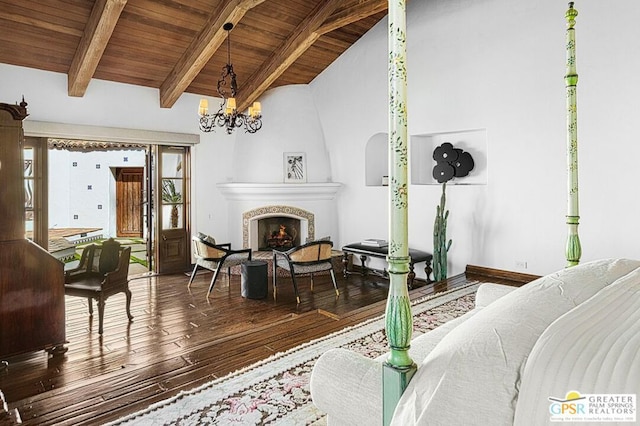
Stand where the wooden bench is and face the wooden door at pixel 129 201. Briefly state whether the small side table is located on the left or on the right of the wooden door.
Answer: left

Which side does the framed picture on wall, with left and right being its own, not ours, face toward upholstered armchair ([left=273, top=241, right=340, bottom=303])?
front

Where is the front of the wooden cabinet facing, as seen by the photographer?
facing to the right of the viewer

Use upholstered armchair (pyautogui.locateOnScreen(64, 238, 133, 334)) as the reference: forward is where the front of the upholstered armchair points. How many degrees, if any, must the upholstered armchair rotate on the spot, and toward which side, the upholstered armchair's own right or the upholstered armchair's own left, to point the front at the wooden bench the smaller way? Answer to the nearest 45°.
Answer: approximately 135° to the upholstered armchair's own left

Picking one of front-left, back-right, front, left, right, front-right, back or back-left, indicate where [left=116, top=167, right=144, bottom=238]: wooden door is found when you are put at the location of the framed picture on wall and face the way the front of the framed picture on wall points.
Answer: back-right

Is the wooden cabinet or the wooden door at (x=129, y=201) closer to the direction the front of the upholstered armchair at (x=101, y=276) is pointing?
the wooden cabinet

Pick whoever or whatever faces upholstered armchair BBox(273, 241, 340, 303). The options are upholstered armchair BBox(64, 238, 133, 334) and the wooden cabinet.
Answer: the wooden cabinet

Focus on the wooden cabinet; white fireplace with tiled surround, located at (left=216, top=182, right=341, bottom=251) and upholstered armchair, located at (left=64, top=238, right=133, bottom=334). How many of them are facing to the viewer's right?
1

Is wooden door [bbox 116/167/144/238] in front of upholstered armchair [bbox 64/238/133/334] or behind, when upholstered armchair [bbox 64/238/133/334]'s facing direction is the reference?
behind

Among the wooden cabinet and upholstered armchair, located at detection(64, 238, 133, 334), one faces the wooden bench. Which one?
the wooden cabinet

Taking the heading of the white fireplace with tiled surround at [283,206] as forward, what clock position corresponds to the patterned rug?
The patterned rug is roughly at 12 o'clock from the white fireplace with tiled surround.

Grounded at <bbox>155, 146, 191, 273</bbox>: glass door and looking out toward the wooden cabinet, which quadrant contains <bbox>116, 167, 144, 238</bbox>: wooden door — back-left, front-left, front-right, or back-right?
back-right
